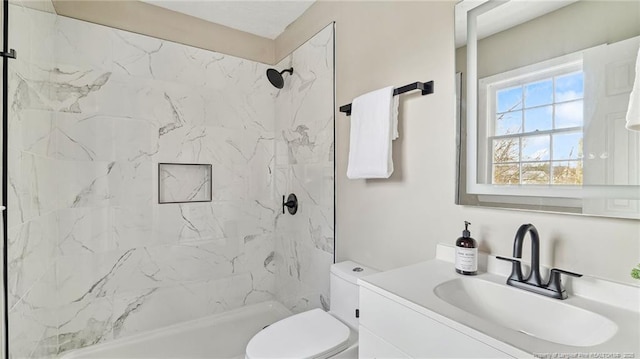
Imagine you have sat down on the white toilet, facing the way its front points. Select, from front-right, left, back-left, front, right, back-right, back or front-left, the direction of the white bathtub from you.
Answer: right

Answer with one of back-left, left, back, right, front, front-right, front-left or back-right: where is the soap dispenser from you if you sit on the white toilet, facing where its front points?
left

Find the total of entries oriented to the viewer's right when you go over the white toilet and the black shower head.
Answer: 0

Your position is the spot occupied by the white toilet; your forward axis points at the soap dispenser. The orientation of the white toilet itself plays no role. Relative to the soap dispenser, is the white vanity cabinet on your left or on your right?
right

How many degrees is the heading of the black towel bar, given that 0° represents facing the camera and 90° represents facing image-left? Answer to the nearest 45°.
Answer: approximately 45°
